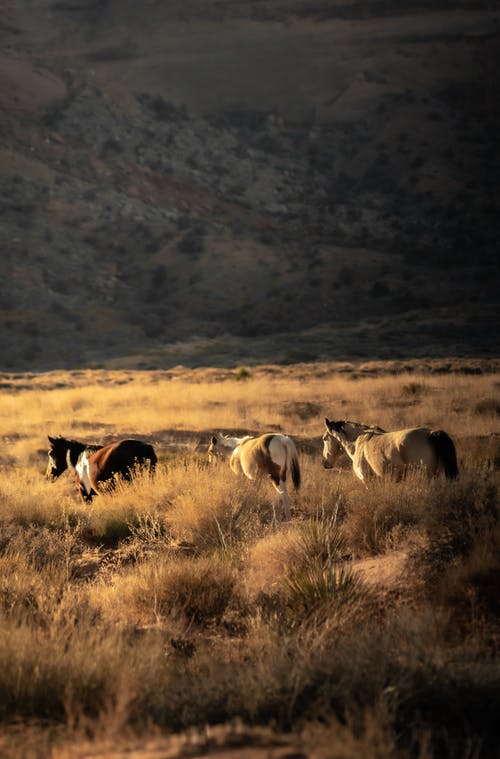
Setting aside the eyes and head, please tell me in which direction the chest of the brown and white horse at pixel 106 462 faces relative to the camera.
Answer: to the viewer's left

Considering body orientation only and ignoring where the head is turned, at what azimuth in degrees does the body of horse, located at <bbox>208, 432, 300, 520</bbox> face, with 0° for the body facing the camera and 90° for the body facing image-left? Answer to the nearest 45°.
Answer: approximately 135°

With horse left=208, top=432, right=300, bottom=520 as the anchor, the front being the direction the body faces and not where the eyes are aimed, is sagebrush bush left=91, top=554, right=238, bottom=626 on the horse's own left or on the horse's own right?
on the horse's own left

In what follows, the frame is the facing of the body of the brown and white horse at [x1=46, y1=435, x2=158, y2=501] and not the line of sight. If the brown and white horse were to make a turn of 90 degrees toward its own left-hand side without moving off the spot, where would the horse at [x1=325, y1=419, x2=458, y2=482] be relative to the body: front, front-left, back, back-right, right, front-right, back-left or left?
front-left

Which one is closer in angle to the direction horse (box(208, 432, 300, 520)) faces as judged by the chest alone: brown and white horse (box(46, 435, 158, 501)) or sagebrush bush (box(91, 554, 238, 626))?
the brown and white horse

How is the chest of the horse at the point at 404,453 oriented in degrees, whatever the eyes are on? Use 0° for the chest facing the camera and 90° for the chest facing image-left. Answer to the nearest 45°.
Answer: approximately 90°

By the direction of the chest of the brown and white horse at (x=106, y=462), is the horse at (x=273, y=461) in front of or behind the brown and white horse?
behind

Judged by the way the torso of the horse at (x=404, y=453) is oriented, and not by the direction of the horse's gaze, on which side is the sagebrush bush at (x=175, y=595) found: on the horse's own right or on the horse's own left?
on the horse's own left

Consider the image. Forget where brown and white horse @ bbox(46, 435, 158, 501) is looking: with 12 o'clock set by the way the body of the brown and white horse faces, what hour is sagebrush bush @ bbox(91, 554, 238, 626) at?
The sagebrush bush is roughly at 9 o'clock from the brown and white horse.
